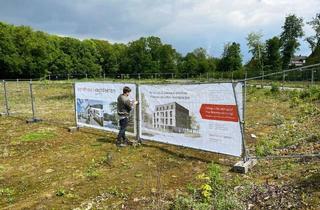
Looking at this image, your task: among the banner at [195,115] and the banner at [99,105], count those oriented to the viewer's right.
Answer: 0

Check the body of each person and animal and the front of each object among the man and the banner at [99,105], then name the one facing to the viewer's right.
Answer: the man

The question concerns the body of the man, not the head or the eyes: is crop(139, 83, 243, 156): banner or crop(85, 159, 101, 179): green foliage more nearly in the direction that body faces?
the banner

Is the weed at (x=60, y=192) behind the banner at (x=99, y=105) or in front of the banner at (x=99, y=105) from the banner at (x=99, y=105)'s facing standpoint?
in front

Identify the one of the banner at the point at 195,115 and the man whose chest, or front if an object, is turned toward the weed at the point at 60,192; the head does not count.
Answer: the banner

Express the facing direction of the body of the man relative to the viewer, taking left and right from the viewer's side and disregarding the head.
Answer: facing to the right of the viewer

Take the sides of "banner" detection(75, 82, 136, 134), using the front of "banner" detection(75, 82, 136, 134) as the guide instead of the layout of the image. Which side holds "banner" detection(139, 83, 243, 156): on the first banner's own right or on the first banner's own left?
on the first banner's own left

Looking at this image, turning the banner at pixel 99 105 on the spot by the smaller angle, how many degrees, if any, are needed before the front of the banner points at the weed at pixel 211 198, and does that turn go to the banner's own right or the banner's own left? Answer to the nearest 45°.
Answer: approximately 45° to the banner's own left

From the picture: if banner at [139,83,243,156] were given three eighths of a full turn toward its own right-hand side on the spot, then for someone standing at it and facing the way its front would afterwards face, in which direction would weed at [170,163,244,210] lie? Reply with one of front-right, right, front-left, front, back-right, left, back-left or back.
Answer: back

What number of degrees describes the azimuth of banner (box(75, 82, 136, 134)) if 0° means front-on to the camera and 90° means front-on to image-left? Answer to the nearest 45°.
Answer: approximately 45°

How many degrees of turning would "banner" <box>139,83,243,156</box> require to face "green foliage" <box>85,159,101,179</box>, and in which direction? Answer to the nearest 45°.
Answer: approximately 45° to its right

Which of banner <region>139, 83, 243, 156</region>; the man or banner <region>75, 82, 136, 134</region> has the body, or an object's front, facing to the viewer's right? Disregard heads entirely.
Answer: the man
